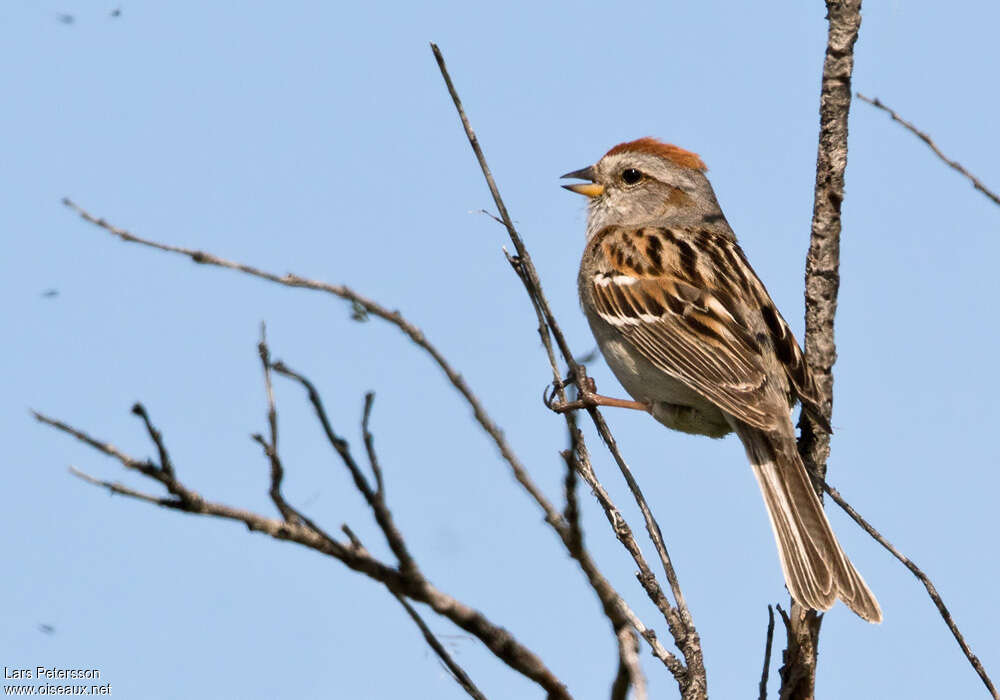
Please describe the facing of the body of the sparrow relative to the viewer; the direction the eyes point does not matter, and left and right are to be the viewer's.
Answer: facing away from the viewer and to the left of the viewer

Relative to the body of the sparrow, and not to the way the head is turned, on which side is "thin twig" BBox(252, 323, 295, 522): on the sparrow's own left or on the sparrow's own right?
on the sparrow's own left
